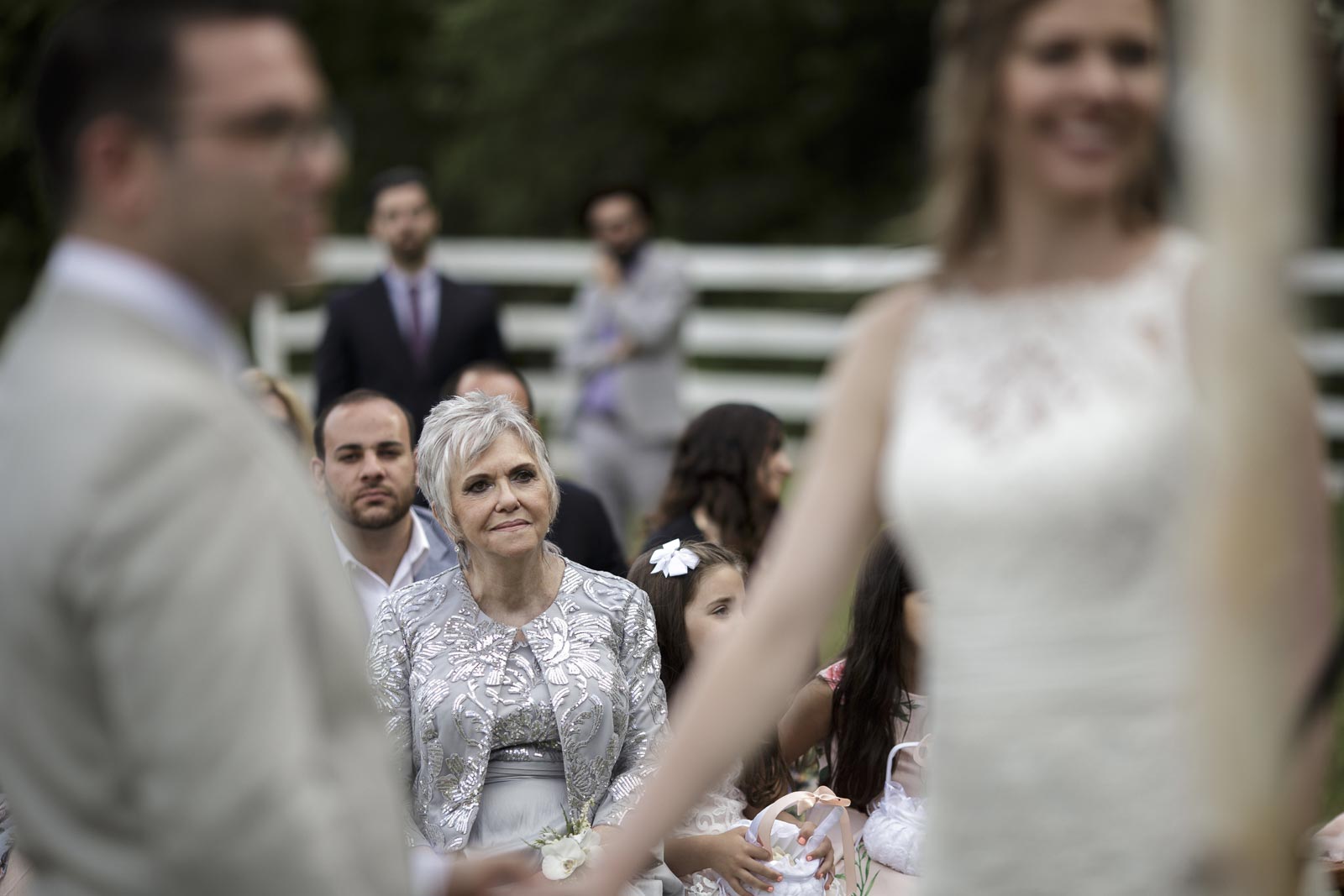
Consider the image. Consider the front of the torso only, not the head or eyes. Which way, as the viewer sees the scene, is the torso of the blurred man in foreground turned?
to the viewer's right

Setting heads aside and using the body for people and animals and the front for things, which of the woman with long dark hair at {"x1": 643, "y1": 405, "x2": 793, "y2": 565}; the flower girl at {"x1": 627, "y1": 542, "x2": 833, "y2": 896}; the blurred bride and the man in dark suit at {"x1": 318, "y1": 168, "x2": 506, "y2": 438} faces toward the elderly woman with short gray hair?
the man in dark suit

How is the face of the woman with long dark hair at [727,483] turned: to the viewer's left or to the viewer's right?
to the viewer's right

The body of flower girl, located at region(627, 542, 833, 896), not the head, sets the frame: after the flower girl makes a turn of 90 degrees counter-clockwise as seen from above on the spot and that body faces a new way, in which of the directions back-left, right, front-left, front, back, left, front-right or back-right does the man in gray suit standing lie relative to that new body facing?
front-left

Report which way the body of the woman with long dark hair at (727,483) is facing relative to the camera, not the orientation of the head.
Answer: to the viewer's right

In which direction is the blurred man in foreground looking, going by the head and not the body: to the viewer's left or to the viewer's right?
to the viewer's right

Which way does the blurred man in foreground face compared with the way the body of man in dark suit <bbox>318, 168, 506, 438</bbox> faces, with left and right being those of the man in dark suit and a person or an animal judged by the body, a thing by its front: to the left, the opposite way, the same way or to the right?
to the left

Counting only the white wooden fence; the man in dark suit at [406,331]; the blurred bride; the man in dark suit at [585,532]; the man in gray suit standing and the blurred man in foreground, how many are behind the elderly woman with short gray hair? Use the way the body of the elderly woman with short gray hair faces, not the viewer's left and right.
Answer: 4

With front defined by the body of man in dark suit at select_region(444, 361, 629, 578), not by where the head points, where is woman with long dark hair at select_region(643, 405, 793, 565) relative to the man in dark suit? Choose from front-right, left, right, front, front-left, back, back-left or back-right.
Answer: back-left
